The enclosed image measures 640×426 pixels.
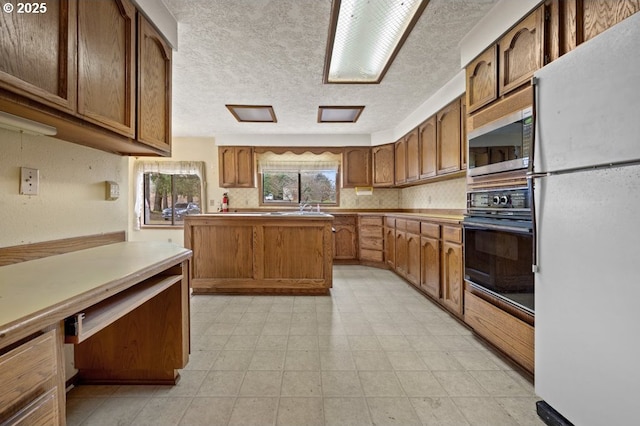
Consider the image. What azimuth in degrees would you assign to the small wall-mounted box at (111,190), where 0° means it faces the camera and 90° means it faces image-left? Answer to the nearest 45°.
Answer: approximately 315°

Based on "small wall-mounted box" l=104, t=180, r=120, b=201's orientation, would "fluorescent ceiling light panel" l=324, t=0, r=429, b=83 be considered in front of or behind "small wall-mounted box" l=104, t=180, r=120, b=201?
in front

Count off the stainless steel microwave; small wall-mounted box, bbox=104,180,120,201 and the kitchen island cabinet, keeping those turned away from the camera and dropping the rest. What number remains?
1

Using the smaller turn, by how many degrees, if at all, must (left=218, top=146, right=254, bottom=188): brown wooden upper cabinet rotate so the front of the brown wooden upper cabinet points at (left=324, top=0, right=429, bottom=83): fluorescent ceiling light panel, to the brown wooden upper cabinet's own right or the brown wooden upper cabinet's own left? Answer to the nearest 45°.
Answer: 0° — it already faces it

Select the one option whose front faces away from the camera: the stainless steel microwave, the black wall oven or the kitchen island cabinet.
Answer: the kitchen island cabinet

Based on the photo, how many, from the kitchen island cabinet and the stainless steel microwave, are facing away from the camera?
1

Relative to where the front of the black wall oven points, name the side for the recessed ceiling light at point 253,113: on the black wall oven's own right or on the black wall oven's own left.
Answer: on the black wall oven's own right

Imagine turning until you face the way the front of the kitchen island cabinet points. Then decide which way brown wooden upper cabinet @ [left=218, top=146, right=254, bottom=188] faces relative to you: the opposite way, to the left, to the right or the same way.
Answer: the opposite way

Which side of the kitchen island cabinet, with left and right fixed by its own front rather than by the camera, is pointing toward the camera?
back

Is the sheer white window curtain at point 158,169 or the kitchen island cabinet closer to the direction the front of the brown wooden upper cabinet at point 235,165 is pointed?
the kitchen island cabinet

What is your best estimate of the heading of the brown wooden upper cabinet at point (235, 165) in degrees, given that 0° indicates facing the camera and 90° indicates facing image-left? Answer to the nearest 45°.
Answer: approximately 0°
